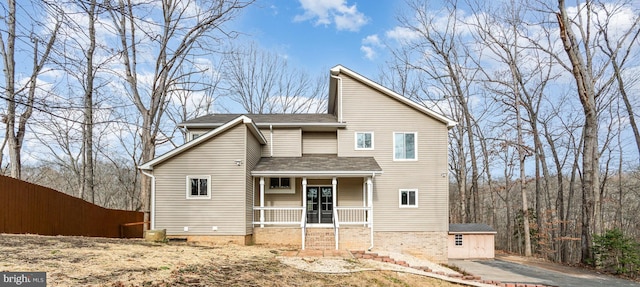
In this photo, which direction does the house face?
toward the camera

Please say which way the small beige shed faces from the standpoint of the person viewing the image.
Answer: facing the viewer

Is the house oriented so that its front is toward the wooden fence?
no

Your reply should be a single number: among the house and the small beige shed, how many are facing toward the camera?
2

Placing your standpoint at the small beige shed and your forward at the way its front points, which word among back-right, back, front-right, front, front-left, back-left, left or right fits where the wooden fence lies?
front-right

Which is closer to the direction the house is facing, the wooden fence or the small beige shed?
the wooden fence

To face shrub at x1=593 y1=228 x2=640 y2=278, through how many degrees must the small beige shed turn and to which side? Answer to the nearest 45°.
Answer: approximately 45° to its left

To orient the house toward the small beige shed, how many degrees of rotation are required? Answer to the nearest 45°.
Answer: approximately 135° to its left

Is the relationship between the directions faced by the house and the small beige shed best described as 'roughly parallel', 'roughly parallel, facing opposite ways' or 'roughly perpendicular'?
roughly parallel
